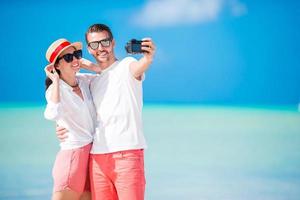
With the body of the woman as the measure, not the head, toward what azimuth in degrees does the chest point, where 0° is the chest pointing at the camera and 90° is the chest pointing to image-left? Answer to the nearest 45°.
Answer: approximately 315°

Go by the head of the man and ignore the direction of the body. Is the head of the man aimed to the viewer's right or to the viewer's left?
to the viewer's right
